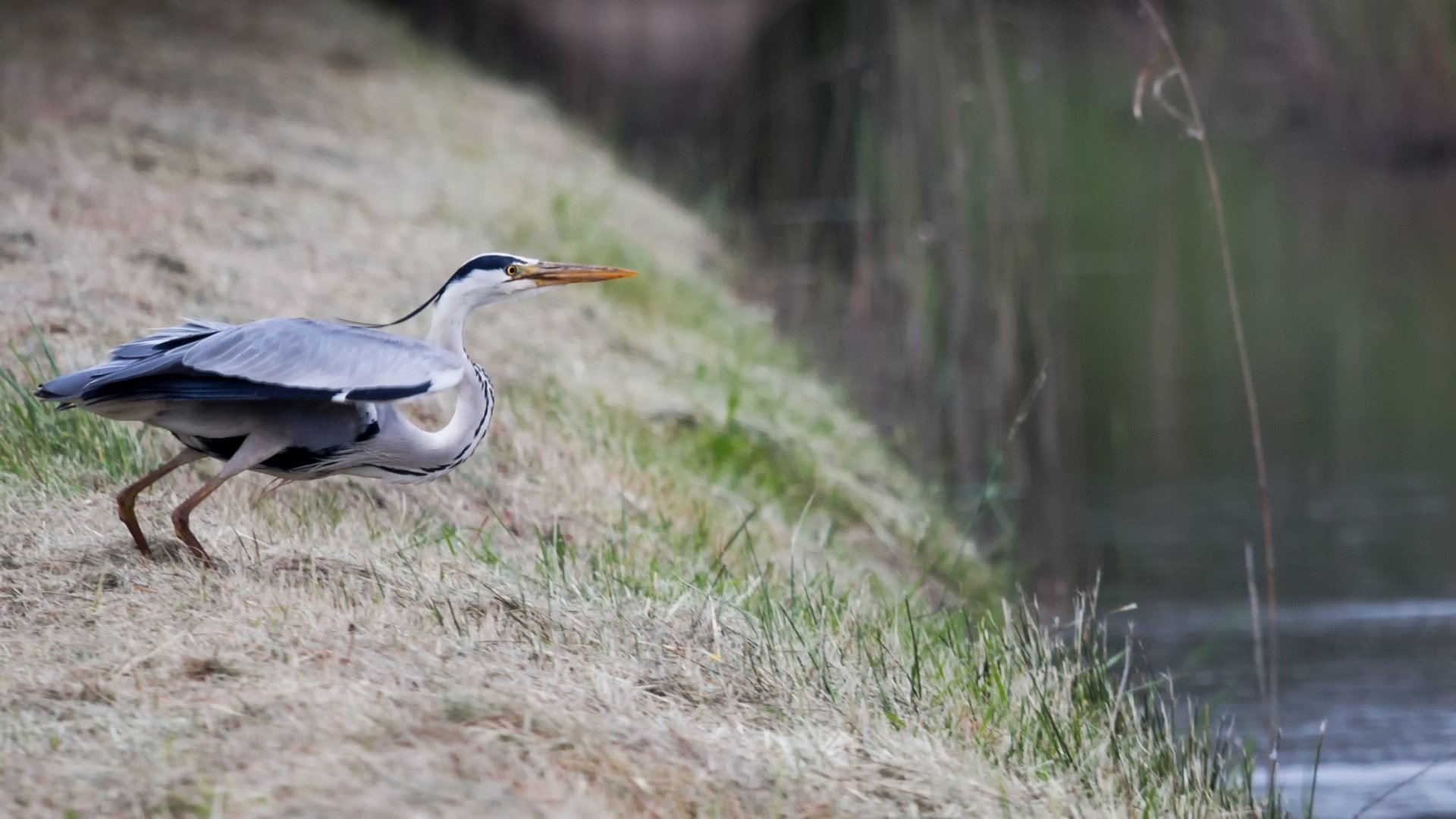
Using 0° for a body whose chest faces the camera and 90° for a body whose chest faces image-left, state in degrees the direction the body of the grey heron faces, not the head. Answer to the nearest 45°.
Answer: approximately 270°
